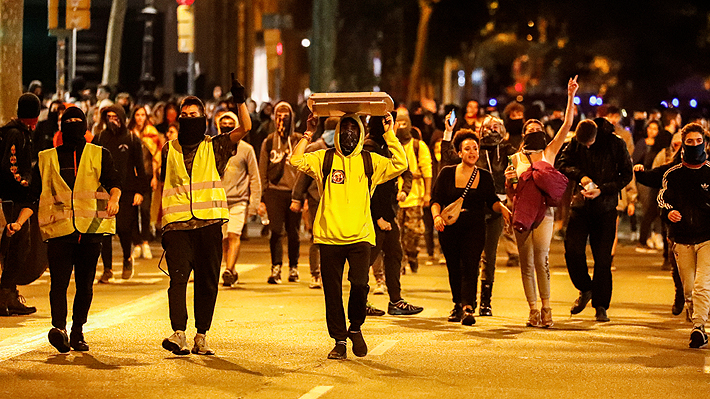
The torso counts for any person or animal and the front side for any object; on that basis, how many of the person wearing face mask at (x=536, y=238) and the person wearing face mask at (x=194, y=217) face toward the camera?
2

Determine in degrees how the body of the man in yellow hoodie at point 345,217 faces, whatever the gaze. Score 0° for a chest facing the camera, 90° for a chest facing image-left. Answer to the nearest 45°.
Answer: approximately 0°

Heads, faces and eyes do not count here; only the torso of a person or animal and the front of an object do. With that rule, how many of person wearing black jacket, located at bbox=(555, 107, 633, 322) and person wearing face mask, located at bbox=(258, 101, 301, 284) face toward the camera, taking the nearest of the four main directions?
2

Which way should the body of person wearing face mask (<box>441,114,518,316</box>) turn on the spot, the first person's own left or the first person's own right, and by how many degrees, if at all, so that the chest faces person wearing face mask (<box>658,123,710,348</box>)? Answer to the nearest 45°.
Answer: approximately 45° to the first person's own left

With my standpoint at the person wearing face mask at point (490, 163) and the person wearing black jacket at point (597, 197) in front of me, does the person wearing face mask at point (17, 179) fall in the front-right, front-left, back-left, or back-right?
back-right

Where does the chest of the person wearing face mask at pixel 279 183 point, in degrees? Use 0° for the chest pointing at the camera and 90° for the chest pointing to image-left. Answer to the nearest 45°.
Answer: approximately 0°

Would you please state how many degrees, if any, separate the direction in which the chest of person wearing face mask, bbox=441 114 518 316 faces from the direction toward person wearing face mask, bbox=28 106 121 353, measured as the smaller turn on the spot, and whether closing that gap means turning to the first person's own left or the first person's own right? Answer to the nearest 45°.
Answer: approximately 45° to the first person's own right
